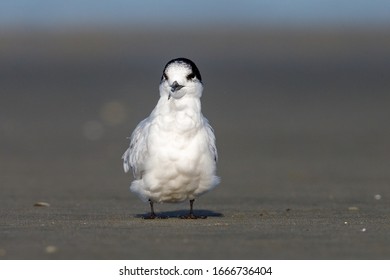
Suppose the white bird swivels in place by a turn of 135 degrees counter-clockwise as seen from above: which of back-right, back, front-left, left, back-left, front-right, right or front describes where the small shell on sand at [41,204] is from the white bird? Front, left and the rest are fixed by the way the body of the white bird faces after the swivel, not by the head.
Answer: left

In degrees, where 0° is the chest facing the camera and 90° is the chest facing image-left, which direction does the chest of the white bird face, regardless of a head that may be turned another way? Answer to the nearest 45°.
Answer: approximately 0°
